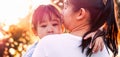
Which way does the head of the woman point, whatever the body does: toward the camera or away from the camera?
away from the camera

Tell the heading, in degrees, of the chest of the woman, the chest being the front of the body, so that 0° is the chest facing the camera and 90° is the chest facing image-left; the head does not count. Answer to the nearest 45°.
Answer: approximately 135°
